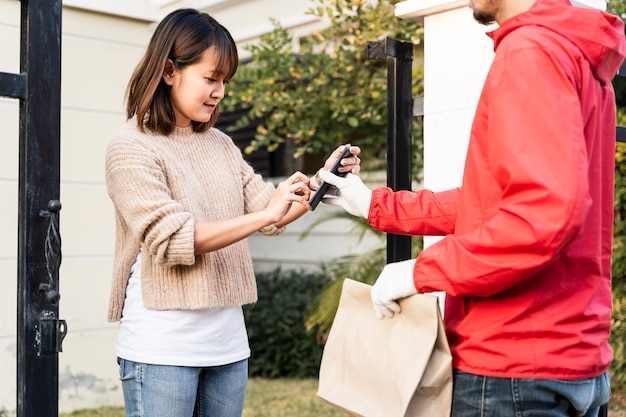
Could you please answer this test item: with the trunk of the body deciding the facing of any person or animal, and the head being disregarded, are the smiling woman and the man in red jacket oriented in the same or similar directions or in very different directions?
very different directions

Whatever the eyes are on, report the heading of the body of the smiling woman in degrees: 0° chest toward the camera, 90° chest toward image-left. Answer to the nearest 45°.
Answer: approximately 315°

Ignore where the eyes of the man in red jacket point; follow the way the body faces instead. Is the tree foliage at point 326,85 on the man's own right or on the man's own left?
on the man's own right

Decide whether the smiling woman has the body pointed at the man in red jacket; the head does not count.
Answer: yes

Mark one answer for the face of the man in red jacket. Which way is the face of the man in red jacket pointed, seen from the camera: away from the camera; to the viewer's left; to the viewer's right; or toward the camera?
to the viewer's left

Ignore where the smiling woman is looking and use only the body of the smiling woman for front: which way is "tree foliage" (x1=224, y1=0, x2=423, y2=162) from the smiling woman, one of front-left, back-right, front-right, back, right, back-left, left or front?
back-left

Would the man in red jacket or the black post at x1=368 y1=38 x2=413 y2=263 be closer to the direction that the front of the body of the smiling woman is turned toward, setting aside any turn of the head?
the man in red jacket

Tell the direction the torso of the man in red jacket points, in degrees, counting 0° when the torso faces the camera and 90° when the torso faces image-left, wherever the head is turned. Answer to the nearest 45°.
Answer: approximately 90°

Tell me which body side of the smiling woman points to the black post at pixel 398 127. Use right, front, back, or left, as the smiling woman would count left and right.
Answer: left

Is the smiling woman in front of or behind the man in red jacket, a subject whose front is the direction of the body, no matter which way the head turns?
in front

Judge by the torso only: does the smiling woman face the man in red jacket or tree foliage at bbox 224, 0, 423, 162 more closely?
the man in red jacket

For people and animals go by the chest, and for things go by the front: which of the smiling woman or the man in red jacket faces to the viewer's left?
the man in red jacket

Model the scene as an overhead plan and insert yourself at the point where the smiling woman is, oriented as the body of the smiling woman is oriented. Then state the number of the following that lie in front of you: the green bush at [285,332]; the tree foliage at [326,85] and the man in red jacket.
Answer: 1

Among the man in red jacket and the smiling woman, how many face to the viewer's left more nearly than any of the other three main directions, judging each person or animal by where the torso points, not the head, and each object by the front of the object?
1
